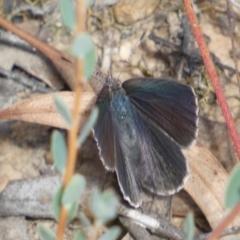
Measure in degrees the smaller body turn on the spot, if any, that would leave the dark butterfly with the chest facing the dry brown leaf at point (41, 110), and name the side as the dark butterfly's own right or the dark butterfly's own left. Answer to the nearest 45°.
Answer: approximately 90° to the dark butterfly's own left

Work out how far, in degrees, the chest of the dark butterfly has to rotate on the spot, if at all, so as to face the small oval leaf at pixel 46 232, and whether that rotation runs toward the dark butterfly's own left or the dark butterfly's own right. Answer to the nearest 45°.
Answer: approximately 180°

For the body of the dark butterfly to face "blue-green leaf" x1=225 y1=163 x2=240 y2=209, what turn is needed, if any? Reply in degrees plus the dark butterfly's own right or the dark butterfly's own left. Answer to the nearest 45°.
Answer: approximately 180°

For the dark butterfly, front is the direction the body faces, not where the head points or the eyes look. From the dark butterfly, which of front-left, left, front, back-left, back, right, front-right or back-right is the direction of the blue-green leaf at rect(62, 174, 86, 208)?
back

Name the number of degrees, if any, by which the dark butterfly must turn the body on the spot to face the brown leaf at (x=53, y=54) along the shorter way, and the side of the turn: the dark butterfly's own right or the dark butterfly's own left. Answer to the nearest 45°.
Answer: approximately 45° to the dark butterfly's own left

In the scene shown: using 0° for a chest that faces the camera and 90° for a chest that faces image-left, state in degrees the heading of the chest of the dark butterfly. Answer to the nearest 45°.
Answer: approximately 180°

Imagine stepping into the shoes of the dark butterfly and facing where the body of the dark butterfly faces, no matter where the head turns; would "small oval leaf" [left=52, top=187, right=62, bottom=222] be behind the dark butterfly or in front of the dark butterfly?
behind
